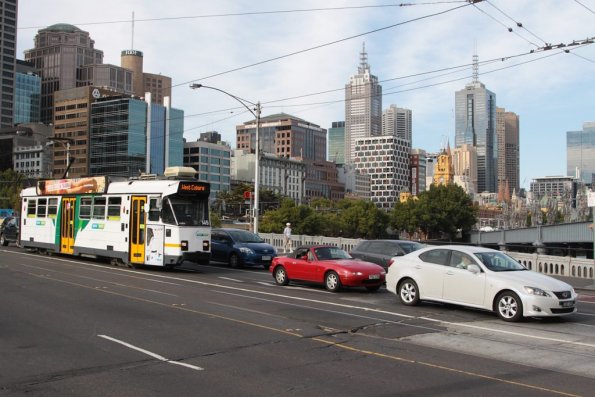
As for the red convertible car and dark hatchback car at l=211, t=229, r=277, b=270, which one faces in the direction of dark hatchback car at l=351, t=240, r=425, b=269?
dark hatchback car at l=211, t=229, r=277, b=270

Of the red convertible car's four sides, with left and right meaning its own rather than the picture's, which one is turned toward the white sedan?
front

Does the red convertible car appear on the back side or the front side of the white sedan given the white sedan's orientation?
on the back side

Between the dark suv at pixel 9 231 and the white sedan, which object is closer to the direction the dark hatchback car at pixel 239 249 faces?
the white sedan

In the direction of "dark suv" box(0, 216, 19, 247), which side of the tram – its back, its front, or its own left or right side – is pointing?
back

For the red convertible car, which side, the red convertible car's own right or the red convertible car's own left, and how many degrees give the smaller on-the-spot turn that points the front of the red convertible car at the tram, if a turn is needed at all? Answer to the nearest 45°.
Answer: approximately 180°

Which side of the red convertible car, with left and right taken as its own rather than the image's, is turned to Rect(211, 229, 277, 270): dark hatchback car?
back

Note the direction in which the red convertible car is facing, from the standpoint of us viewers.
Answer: facing the viewer and to the right of the viewer

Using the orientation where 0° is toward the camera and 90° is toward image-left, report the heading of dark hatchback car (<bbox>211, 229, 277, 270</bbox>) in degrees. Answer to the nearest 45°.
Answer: approximately 315°

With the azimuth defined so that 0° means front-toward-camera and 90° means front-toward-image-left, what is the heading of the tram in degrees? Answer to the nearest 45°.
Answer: approximately 315°

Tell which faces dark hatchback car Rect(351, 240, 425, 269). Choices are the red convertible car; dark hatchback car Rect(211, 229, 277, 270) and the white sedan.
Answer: dark hatchback car Rect(211, 229, 277, 270)

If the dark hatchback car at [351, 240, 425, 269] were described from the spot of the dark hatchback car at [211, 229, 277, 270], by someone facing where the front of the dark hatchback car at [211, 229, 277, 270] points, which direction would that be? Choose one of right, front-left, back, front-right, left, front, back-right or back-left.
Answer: front

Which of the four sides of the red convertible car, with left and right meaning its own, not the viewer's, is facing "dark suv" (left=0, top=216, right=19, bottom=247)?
back

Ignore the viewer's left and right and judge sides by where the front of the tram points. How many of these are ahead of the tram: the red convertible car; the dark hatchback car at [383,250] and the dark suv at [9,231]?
2

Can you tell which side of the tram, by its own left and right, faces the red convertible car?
front
